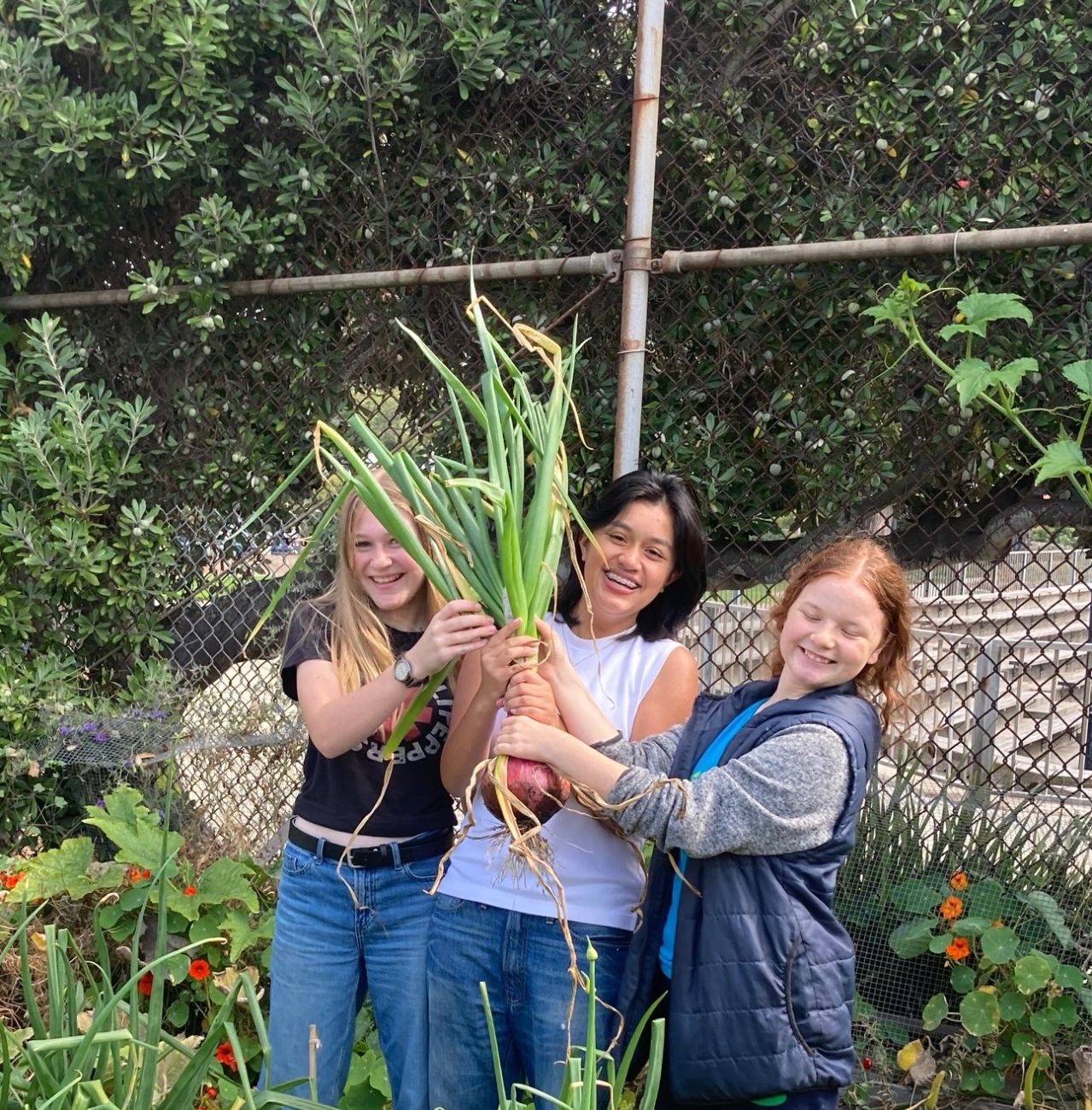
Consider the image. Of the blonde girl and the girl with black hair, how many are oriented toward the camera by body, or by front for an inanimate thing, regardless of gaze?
2

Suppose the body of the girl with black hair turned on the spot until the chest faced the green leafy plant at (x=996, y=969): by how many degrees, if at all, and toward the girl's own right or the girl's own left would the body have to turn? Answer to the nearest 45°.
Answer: approximately 135° to the girl's own left

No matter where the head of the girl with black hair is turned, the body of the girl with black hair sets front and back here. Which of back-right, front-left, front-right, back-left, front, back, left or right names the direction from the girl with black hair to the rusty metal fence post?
back

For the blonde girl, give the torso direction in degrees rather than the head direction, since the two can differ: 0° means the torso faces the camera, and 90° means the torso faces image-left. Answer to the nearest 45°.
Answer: approximately 0°
